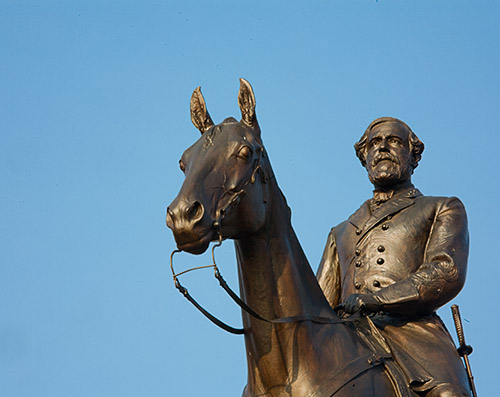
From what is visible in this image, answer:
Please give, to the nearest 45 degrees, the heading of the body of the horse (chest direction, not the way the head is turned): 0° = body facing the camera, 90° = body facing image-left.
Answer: approximately 45°

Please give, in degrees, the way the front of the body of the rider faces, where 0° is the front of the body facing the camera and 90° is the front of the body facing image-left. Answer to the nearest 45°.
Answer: approximately 45°
